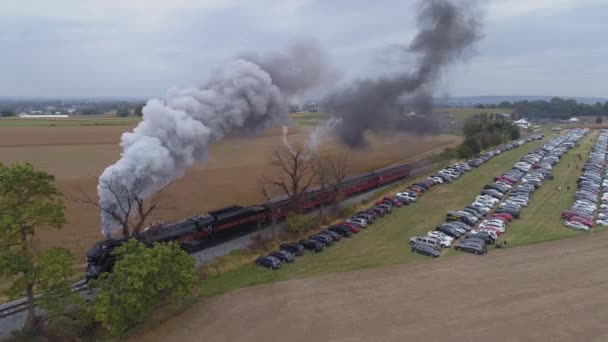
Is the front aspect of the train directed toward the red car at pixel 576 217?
no

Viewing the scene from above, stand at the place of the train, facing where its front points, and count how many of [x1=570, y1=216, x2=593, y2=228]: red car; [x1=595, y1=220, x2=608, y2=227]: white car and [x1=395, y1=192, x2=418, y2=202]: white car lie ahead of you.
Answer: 0

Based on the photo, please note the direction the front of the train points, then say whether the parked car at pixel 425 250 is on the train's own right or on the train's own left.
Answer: on the train's own left

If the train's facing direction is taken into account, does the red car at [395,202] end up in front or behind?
behind

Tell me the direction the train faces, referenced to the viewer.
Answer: facing the viewer and to the left of the viewer

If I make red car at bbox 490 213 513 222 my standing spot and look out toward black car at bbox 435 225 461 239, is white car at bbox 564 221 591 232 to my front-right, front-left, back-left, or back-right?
back-left

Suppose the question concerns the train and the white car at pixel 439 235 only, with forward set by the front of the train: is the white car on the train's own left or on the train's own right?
on the train's own left

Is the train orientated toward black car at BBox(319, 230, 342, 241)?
no

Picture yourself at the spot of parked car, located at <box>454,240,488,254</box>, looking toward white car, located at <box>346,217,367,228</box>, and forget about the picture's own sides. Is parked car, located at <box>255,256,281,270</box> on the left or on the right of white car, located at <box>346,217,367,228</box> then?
left

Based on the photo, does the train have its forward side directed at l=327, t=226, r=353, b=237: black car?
no

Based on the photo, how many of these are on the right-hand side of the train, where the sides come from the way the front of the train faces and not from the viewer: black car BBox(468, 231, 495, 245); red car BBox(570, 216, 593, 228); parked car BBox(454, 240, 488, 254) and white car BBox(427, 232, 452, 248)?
0

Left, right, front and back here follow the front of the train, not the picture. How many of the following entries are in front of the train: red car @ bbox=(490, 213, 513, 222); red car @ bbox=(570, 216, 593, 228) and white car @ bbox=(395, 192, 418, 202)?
0

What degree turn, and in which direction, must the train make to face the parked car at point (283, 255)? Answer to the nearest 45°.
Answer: approximately 90° to its left

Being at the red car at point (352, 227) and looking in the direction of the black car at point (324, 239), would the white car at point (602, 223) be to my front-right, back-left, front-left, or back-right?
back-left

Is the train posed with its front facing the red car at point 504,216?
no

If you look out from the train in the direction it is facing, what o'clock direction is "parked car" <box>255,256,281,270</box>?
The parked car is roughly at 9 o'clock from the train.

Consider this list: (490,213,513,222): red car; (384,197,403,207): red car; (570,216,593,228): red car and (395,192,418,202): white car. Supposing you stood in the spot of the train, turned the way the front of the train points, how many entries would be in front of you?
0
